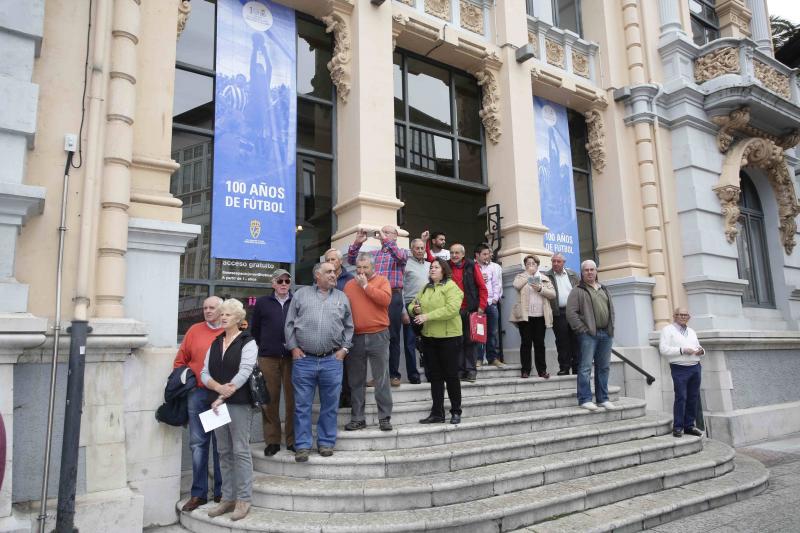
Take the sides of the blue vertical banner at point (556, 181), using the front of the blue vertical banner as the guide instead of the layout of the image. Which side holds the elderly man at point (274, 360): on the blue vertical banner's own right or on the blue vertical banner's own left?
on the blue vertical banner's own right

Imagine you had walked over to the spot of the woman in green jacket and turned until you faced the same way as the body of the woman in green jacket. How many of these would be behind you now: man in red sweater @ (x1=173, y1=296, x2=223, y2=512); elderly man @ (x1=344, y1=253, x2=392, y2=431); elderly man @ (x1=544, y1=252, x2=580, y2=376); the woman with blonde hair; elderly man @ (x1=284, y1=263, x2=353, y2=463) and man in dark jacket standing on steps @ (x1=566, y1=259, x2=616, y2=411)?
2

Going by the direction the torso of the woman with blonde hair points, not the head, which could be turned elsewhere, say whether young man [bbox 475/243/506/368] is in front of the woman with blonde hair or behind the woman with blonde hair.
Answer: behind

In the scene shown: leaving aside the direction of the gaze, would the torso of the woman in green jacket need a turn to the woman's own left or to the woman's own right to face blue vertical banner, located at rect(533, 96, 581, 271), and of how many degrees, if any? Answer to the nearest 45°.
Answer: approximately 180°

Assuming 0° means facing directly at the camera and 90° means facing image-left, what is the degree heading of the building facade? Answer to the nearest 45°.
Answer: approximately 315°

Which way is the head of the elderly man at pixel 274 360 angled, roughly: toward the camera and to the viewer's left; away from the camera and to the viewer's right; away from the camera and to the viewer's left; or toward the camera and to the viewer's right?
toward the camera and to the viewer's right

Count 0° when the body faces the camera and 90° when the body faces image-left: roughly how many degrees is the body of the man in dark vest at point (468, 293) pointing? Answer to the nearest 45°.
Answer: approximately 45°

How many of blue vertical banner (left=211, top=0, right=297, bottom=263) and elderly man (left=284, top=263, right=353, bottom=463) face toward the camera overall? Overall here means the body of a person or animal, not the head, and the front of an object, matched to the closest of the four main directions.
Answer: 2

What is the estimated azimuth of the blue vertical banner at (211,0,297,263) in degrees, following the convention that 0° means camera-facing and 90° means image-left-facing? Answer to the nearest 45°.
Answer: approximately 0°
